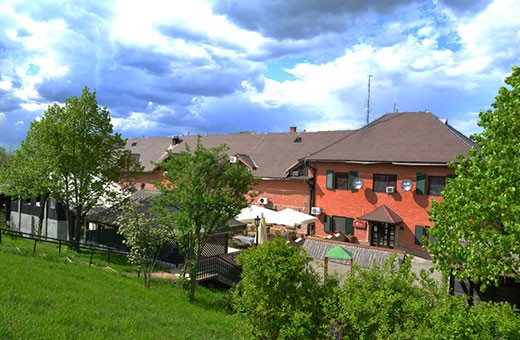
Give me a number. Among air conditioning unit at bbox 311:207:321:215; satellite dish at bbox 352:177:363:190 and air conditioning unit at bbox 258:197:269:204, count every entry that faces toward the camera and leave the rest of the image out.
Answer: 3

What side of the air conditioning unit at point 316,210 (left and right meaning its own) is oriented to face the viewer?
front

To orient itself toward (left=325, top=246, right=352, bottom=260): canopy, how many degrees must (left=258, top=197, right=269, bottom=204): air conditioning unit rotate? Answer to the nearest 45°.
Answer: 0° — it already faces it

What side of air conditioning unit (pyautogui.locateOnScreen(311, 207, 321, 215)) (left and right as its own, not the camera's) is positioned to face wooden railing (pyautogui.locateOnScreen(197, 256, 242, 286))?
front

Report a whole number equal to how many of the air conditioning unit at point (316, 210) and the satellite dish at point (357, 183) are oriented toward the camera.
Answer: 2

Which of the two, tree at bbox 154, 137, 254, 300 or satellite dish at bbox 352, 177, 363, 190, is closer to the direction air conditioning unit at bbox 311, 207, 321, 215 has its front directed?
the tree

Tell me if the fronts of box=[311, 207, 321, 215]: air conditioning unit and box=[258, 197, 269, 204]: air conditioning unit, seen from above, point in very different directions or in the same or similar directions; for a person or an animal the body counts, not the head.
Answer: same or similar directions

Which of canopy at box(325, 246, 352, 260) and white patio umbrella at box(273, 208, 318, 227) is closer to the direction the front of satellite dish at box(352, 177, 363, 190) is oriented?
the canopy

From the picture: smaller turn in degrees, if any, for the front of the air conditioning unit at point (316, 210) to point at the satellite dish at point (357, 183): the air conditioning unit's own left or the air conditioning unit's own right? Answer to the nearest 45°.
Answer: approximately 45° to the air conditioning unit's own left

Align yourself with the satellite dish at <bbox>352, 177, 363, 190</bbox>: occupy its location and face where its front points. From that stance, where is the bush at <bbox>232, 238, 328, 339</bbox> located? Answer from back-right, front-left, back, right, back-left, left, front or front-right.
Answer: front

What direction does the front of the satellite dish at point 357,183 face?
toward the camera

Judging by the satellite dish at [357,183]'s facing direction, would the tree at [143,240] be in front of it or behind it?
in front
